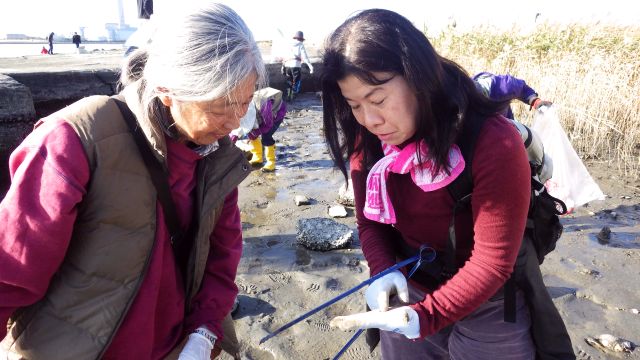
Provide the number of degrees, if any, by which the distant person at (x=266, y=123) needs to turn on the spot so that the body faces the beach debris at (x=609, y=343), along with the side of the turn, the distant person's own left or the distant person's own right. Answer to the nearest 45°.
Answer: approximately 90° to the distant person's own left

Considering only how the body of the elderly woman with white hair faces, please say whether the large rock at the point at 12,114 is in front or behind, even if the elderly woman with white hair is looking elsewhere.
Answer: behind

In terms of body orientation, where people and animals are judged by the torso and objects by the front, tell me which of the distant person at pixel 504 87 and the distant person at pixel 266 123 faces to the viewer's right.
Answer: the distant person at pixel 504 87

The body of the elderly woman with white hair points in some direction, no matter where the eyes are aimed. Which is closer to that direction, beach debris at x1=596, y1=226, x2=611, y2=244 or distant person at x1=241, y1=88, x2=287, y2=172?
the beach debris

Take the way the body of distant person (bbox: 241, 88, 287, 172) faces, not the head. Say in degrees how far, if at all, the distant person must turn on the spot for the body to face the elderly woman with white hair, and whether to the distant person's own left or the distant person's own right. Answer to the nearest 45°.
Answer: approximately 45° to the distant person's own left

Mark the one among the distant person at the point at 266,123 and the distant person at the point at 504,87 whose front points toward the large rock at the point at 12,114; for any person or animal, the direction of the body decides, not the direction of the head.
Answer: the distant person at the point at 266,123

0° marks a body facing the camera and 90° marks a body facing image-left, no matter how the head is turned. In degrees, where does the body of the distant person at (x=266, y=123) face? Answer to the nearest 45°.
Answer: approximately 45°

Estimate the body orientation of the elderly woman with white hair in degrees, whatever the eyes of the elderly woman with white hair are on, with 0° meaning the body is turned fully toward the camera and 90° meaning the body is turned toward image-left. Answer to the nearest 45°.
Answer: approximately 315°
